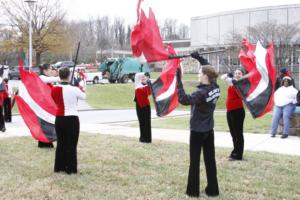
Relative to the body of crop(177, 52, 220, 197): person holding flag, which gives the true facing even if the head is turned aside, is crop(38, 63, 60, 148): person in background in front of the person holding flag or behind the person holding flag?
in front

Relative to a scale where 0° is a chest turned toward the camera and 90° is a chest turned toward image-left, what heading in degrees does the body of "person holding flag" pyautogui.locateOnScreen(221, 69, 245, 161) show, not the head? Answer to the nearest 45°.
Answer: approximately 45°

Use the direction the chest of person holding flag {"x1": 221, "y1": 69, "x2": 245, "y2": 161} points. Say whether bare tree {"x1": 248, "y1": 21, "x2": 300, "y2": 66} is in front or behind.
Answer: behind

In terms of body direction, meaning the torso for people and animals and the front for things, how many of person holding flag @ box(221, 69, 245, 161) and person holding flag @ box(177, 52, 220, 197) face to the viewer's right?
0

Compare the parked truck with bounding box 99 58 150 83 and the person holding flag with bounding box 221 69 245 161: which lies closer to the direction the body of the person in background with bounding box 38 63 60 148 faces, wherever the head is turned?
the person holding flag

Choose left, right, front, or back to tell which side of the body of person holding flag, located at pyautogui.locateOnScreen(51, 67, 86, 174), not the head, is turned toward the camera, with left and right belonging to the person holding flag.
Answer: back

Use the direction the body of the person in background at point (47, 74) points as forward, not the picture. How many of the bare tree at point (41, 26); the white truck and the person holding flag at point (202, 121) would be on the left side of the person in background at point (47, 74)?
2

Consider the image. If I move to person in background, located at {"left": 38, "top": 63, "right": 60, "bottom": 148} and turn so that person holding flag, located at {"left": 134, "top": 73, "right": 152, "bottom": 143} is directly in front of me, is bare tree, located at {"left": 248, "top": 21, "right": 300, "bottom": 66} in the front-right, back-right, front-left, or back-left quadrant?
front-left

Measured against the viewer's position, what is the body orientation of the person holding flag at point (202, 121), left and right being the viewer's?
facing away from the viewer and to the left of the viewer

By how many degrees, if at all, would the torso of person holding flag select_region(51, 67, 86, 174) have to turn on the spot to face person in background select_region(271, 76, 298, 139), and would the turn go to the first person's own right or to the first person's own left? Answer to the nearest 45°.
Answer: approximately 45° to the first person's own right

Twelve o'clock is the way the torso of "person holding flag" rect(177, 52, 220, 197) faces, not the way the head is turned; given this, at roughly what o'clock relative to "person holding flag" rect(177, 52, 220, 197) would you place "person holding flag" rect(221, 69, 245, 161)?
"person holding flag" rect(221, 69, 245, 161) is roughly at 2 o'clock from "person holding flag" rect(177, 52, 220, 197).

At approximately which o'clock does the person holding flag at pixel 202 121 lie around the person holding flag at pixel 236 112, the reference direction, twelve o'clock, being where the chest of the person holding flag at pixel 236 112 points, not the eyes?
the person holding flag at pixel 202 121 is roughly at 11 o'clock from the person holding flag at pixel 236 112.

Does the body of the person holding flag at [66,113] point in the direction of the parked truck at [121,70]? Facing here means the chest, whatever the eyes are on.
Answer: yes

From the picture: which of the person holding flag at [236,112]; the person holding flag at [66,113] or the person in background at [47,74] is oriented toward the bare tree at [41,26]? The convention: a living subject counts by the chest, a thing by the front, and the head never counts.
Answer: the person holding flag at [66,113]

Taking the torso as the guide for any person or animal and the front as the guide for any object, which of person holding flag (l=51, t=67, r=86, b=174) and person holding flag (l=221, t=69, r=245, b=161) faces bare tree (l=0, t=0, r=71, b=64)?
person holding flag (l=51, t=67, r=86, b=174)
